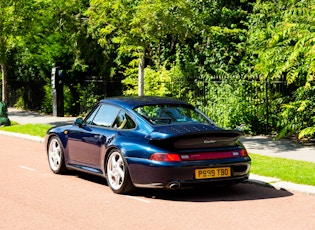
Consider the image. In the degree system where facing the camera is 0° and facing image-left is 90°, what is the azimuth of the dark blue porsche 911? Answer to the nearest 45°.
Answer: approximately 135°

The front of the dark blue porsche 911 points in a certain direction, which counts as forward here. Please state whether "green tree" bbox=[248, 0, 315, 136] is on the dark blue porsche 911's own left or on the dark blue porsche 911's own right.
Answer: on the dark blue porsche 911's own right
